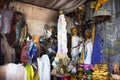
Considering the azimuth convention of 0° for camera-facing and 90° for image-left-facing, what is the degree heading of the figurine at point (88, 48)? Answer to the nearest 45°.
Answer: approximately 45°

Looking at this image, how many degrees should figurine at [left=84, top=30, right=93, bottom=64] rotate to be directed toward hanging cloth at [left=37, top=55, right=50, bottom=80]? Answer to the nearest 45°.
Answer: approximately 45° to its right

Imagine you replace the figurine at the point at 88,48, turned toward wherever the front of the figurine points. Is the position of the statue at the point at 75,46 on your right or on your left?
on your right

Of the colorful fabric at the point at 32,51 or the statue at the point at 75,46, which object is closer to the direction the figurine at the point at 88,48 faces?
the colorful fabric
